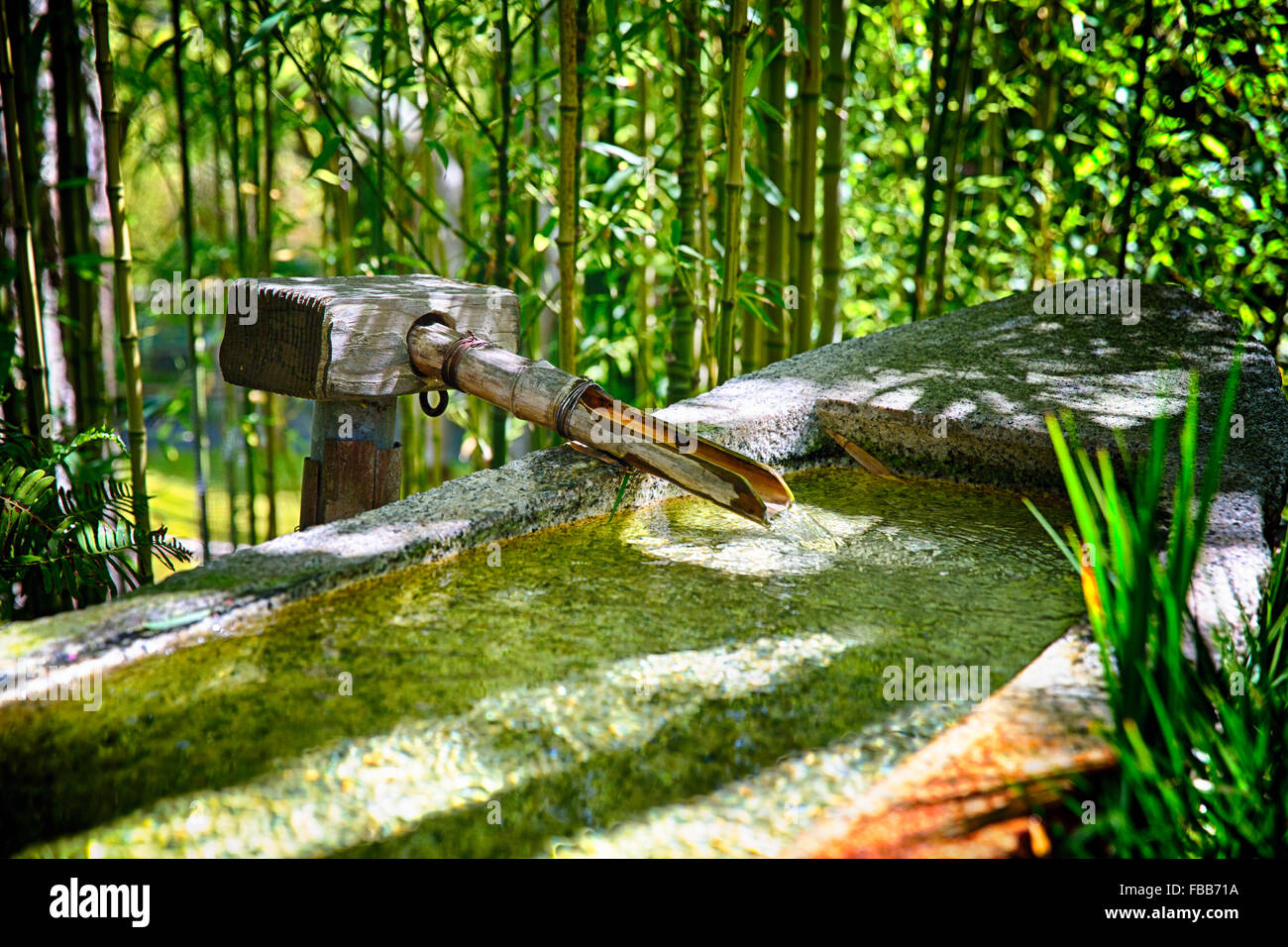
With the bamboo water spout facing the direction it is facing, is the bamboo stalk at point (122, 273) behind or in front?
behind

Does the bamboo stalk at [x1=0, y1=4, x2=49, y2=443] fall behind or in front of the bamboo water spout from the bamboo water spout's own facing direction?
behind

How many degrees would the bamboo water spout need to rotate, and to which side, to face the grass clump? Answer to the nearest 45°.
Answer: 0° — it already faces it

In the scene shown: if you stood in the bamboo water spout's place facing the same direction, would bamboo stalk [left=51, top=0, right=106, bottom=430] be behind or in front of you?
behind

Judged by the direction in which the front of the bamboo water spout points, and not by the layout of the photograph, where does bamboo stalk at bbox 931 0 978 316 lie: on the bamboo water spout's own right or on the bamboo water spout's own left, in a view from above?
on the bamboo water spout's own left

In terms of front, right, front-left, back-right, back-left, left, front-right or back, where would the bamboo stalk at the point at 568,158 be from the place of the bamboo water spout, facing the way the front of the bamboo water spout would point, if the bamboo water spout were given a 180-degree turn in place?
front-right

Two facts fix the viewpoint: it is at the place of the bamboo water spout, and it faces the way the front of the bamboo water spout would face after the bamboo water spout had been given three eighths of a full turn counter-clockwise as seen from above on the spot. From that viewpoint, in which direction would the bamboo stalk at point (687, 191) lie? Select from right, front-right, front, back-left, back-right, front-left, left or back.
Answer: front

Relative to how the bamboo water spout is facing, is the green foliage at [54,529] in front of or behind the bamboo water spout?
behind

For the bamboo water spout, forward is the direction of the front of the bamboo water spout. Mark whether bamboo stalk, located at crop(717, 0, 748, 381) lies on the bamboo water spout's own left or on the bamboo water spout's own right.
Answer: on the bamboo water spout's own left

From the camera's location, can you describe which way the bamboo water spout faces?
facing the viewer and to the right of the viewer
